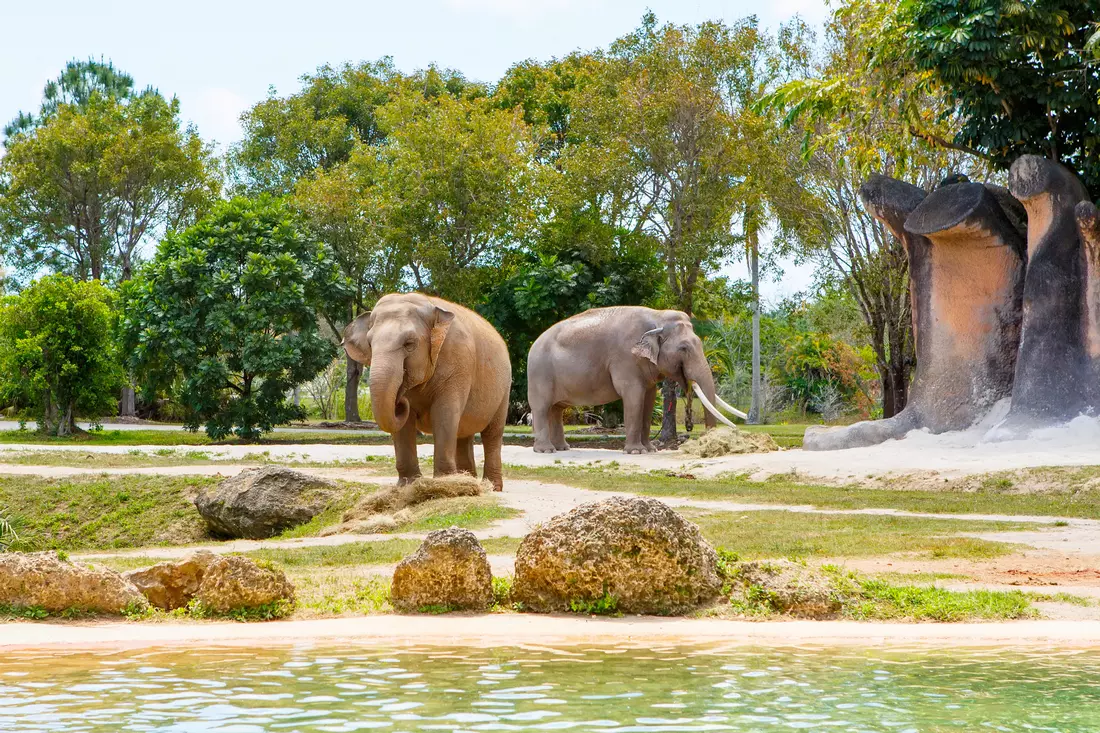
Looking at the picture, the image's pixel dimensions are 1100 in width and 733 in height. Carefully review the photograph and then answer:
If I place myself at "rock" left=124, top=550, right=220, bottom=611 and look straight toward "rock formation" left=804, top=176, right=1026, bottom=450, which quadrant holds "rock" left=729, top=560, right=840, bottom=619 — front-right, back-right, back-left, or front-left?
front-right

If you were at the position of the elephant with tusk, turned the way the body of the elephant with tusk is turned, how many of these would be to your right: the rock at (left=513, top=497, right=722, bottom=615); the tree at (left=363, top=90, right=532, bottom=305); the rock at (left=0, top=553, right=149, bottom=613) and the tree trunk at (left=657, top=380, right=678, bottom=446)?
2

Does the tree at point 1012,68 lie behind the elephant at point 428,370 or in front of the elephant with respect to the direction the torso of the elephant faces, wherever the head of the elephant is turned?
behind

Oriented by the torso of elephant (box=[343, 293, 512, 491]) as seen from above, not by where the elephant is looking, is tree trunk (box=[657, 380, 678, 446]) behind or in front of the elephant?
behind

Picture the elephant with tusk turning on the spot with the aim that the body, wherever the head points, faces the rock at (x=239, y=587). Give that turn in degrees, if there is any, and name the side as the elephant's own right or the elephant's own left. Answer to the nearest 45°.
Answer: approximately 90° to the elephant's own right

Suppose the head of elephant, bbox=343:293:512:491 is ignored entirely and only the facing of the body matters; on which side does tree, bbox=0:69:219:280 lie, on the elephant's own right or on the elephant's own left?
on the elephant's own right

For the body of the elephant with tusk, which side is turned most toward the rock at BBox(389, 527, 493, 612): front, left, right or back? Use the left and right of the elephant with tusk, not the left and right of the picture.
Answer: right

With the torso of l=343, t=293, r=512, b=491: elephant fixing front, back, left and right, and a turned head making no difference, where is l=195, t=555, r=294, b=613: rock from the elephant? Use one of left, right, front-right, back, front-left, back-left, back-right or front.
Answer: front-left

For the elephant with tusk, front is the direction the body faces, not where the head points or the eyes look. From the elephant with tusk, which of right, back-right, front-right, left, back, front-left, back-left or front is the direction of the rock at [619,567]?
right

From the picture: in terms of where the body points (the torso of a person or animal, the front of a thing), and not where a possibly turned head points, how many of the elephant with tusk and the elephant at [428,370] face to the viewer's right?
1

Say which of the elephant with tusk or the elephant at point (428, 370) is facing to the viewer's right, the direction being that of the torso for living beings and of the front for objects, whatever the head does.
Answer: the elephant with tusk

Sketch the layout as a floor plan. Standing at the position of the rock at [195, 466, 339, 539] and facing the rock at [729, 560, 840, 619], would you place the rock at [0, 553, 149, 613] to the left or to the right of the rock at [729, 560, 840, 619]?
right

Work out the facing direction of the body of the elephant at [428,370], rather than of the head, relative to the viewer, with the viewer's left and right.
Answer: facing the viewer and to the left of the viewer

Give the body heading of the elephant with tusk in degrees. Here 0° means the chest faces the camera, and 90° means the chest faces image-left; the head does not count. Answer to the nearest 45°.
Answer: approximately 270°

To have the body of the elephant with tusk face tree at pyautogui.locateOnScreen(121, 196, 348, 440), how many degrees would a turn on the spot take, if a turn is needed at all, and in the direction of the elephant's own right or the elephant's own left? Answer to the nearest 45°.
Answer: approximately 135° to the elephant's own left
